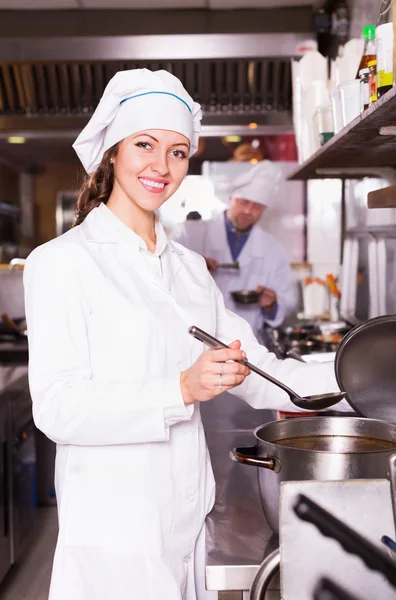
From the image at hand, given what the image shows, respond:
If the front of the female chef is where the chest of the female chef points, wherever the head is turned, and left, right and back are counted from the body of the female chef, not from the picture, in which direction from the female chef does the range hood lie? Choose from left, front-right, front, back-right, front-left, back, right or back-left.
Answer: back-left

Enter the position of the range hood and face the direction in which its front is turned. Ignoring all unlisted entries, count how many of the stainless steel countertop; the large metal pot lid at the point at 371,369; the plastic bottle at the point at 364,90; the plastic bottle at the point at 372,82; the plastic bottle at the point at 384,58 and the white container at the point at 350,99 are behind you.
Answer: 0

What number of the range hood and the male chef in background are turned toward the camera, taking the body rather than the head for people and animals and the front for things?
2

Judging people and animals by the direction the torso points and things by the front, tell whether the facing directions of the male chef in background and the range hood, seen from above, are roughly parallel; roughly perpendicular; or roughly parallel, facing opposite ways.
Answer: roughly parallel

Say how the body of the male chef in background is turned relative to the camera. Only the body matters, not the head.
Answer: toward the camera

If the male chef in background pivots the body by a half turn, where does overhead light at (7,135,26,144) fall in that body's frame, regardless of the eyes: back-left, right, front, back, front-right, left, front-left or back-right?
left

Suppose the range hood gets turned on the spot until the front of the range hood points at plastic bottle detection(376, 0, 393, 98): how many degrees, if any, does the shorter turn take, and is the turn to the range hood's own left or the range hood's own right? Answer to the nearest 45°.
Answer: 0° — it already faces it

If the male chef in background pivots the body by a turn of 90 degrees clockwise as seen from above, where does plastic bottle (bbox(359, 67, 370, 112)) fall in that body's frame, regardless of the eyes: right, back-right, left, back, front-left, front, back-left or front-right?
left

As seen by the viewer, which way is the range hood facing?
toward the camera

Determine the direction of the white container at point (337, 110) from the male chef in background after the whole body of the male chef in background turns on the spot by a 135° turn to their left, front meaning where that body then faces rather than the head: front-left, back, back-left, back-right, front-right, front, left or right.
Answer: back-right

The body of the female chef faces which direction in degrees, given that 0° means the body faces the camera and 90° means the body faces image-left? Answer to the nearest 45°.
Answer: approximately 315°

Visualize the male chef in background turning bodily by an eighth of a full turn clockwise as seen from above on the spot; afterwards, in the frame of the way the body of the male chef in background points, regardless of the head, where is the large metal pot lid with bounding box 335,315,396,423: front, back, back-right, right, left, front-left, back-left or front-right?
front-left

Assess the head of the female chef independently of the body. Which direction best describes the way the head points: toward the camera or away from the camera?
toward the camera

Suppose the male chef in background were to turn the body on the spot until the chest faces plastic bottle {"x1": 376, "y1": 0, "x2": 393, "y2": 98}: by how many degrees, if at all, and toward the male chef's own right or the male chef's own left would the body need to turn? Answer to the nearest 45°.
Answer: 0° — they already face it
